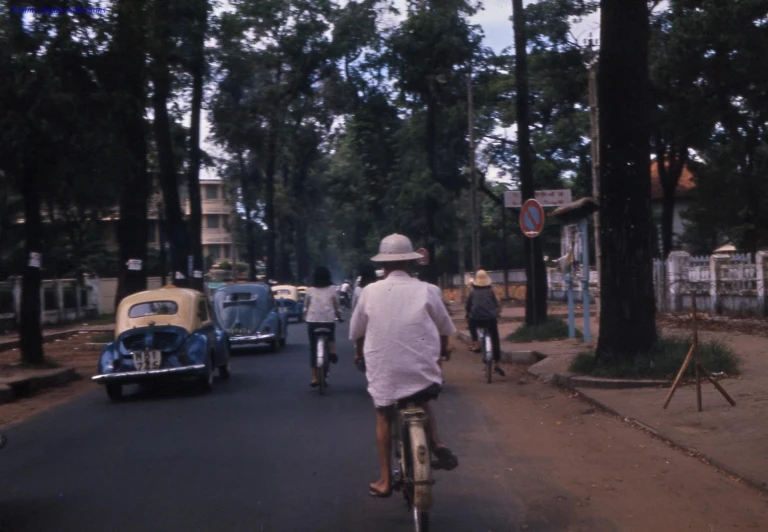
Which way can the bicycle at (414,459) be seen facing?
away from the camera

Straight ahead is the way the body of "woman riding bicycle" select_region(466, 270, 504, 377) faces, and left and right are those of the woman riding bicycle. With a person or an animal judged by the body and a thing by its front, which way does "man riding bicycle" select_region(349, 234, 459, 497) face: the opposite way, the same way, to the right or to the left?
the same way

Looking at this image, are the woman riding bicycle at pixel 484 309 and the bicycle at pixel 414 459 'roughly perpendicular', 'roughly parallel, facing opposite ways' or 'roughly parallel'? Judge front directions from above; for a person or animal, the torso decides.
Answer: roughly parallel

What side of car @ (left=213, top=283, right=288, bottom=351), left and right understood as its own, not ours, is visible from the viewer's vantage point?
back

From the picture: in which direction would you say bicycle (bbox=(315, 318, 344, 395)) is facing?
away from the camera

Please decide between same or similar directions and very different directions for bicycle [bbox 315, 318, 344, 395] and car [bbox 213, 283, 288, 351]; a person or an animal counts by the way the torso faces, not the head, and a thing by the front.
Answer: same or similar directions

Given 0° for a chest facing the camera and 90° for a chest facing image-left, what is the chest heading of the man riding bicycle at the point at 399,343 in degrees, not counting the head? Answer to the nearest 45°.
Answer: approximately 180°

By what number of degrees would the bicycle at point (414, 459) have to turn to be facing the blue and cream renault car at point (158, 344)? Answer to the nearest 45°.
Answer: approximately 45° to its left

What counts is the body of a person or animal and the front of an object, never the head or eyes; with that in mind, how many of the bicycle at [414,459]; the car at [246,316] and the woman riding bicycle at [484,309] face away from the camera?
3

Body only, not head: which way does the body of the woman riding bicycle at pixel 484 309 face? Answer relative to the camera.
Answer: away from the camera

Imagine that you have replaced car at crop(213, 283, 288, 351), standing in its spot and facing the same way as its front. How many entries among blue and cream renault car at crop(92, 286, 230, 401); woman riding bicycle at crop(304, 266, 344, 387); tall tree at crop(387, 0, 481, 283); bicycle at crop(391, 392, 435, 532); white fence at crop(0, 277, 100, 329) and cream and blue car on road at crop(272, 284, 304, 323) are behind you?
3

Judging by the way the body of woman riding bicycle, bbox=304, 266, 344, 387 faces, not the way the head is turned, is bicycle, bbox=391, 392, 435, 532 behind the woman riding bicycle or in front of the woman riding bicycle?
behind

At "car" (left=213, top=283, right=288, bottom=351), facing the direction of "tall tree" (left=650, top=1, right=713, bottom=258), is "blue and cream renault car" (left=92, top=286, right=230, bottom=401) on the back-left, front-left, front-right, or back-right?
back-right

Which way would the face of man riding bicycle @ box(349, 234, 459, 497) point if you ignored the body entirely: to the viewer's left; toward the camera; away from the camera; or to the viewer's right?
away from the camera

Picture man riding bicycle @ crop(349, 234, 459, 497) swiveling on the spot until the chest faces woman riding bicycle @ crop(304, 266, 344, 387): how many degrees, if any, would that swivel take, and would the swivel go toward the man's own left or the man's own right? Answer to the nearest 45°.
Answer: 0° — they already face them

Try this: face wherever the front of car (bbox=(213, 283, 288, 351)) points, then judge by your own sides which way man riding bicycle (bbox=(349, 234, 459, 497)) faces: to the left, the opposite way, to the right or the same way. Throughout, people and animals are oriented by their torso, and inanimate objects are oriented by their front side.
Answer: the same way

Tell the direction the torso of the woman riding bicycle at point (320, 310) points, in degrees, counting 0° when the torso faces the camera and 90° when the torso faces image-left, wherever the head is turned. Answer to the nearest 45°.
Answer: approximately 180°

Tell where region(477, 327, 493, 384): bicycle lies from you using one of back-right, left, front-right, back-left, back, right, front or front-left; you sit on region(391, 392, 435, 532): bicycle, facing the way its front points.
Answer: front
